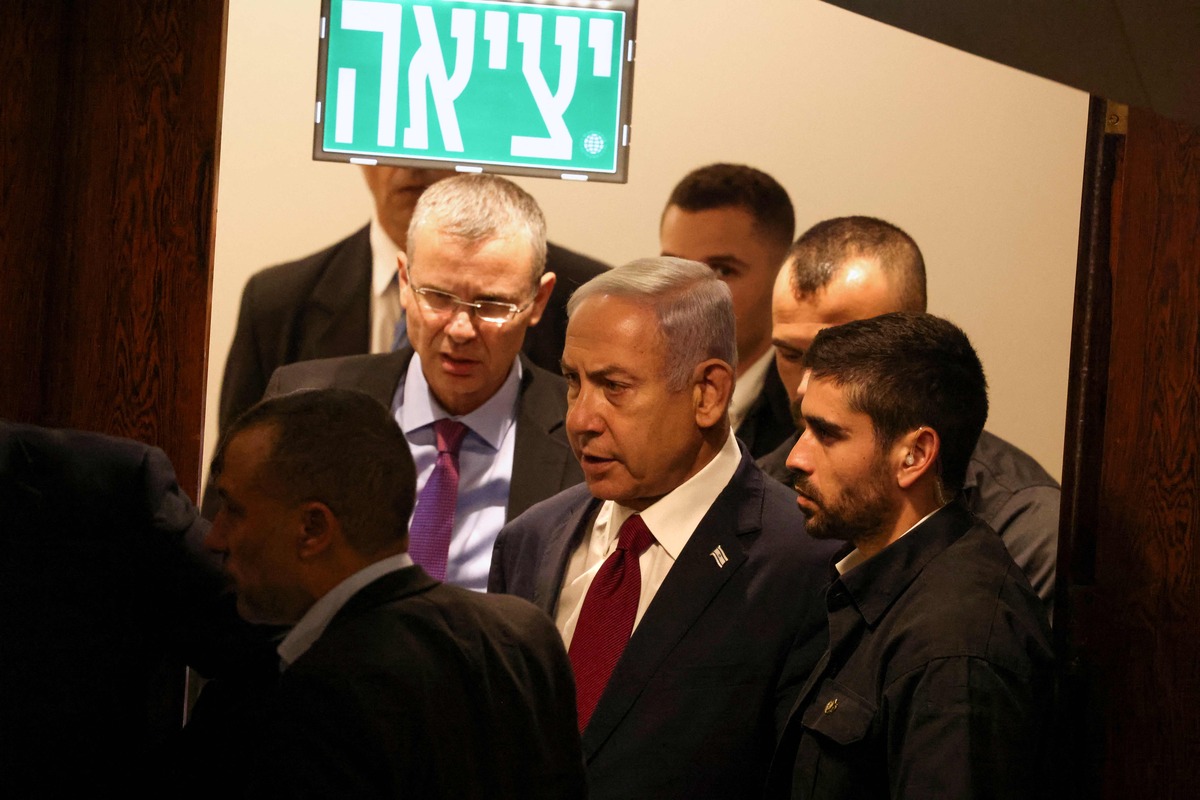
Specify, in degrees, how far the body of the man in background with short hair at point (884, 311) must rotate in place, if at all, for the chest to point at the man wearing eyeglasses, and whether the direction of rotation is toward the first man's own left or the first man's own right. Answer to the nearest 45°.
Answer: approximately 45° to the first man's own right

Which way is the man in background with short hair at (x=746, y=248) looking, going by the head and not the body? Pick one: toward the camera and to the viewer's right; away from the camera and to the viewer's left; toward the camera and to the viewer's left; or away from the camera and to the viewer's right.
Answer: toward the camera and to the viewer's left

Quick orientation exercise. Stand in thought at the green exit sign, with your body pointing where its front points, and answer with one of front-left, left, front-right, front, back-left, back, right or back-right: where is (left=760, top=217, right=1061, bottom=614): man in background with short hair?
left

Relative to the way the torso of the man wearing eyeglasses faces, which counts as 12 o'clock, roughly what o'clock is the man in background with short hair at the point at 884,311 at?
The man in background with short hair is roughly at 9 o'clock from the man wearing eyeglasses.

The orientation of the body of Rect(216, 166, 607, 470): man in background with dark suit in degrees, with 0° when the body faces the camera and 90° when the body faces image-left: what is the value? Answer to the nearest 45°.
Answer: approximately 0°

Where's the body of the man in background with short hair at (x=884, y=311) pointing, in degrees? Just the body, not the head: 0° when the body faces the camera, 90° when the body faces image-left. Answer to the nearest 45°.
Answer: approximately 45°

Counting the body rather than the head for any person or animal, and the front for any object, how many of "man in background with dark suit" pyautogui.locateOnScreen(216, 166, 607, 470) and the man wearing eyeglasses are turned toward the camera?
2

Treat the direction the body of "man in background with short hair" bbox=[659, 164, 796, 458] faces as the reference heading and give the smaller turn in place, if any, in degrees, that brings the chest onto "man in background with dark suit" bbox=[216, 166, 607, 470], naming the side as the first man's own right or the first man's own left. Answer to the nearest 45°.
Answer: approximately 45° to the first man's own right
